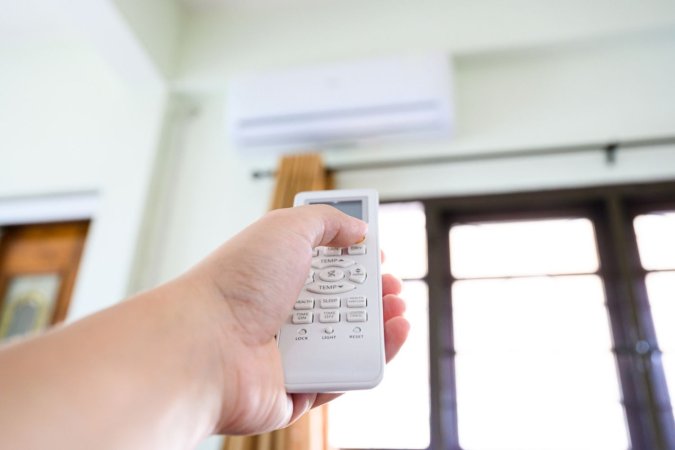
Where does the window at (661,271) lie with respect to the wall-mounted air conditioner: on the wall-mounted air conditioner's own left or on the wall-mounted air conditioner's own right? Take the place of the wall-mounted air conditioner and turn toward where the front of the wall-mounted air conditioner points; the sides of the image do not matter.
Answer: on the wall-mounted air conditioner's own left

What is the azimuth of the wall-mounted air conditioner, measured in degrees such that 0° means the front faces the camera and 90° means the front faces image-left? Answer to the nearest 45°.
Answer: approximately 0°

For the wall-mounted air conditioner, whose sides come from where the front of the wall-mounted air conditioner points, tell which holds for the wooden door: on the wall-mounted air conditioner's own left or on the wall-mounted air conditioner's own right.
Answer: on the wall-mounted air conditioner's own right
